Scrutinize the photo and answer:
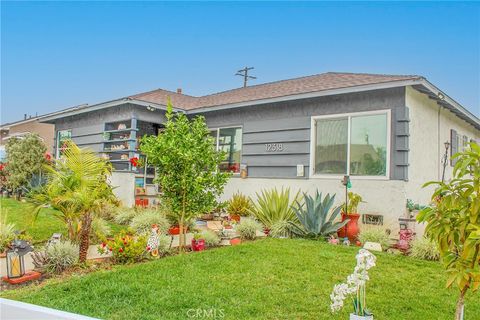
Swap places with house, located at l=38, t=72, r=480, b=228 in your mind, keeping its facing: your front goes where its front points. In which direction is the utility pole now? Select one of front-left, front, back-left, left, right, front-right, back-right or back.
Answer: back-right

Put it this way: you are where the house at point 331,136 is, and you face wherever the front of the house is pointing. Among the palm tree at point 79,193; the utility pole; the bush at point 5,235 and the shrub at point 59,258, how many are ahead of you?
3

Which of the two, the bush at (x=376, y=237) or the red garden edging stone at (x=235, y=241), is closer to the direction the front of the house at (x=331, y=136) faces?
the red garden edging stone

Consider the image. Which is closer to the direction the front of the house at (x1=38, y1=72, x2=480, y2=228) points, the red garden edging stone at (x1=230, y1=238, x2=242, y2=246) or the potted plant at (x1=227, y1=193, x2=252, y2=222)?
the red garden edging stone

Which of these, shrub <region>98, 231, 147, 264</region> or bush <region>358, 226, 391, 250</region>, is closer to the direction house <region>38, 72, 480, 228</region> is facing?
the shrub

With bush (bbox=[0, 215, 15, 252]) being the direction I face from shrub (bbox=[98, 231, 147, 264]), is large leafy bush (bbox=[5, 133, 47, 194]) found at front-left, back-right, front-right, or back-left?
front-right

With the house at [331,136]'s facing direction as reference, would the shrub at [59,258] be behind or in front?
in front

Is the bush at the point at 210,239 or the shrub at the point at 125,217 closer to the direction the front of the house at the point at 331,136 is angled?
the bush

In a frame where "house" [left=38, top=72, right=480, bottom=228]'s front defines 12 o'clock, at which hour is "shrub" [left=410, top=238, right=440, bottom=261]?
The shrub is roughly at 10 o'clock from the house.

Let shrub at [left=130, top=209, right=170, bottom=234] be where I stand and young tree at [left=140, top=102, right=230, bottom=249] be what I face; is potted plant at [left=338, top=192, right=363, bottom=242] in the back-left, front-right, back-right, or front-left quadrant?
front-left

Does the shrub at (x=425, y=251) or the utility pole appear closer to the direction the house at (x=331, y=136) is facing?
the shrub

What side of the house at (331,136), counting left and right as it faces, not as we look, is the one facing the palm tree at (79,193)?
front

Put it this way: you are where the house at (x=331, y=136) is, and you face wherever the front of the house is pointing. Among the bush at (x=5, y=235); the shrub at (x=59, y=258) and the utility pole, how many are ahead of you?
2

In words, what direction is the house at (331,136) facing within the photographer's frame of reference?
facing the viewer and to the left of the viewer

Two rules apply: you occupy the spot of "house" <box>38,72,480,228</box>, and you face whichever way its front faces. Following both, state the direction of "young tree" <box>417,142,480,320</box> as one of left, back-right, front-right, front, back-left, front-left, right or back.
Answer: front-left

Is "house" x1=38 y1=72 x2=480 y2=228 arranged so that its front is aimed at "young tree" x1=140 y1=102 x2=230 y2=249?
yes
